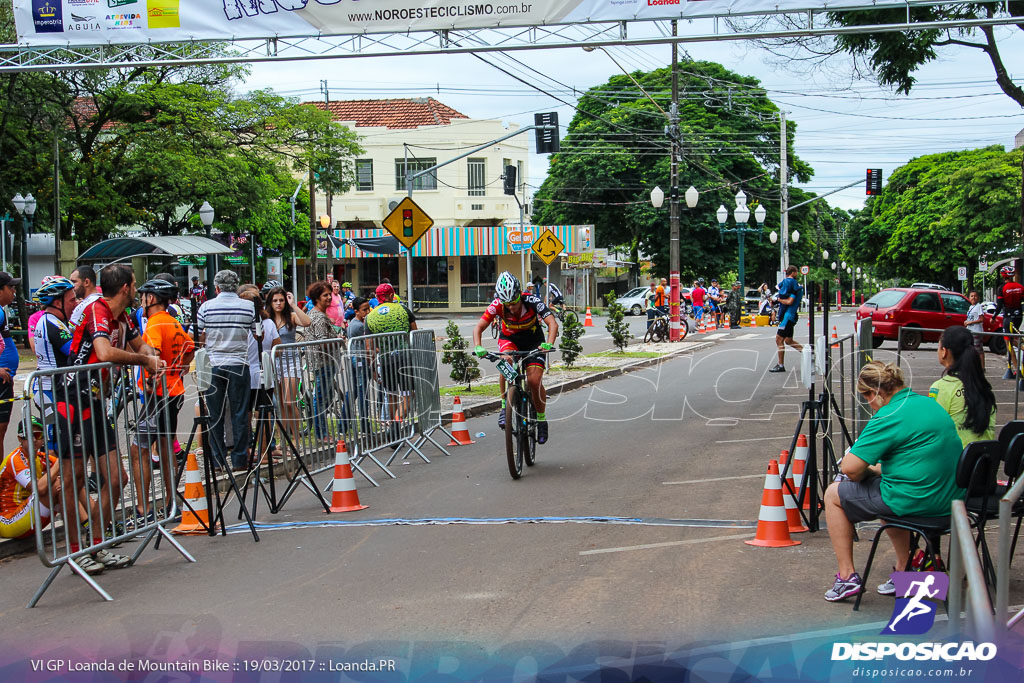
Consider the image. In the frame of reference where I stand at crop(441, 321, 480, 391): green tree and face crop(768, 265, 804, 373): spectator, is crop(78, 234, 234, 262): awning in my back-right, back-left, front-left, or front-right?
back-left

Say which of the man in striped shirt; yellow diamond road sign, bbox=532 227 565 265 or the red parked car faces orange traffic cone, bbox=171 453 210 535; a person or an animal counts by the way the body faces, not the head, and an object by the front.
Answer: the yellow diamond road sign

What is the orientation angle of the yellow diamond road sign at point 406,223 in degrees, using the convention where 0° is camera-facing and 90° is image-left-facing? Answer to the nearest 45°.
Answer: approximately 0°

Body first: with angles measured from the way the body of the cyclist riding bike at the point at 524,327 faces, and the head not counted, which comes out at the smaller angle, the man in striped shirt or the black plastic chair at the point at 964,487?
the black plastic chair

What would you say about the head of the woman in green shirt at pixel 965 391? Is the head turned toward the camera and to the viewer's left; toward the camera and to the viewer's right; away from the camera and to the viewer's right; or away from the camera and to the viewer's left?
away from the camera and to the viewer's left

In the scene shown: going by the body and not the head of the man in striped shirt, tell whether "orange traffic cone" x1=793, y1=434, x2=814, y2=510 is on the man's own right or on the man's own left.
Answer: on the man's own right

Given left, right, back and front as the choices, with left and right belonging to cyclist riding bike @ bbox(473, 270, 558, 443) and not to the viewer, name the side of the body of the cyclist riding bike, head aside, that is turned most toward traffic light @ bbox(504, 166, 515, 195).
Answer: back

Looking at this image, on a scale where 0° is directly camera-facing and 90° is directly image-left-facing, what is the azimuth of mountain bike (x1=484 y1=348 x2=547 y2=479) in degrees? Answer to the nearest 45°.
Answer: approximately 0°

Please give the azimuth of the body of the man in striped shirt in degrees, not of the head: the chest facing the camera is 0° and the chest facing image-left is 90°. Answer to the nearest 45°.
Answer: approximately 180°
